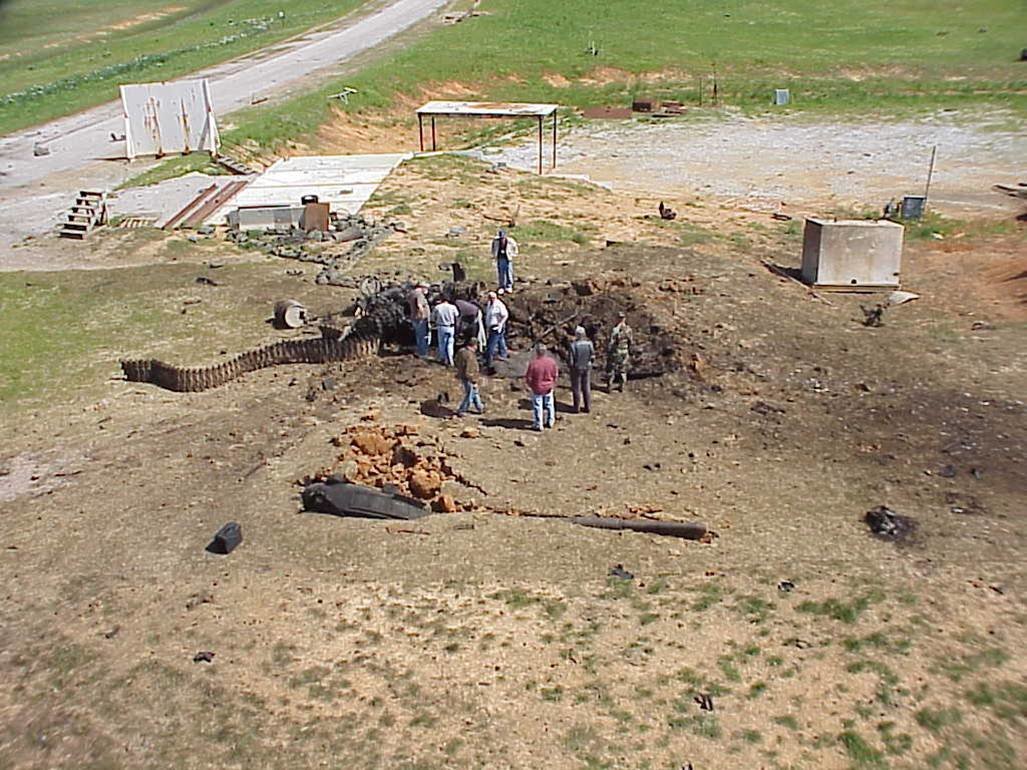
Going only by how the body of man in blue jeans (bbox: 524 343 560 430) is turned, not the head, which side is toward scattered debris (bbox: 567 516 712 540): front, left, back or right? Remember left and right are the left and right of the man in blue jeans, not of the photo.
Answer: back

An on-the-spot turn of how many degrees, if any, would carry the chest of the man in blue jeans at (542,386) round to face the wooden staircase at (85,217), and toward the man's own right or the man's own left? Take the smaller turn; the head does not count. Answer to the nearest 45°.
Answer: approximately 45° to the man's own left

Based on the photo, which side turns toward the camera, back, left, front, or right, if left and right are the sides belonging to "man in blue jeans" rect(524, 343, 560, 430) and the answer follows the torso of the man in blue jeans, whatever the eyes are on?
back

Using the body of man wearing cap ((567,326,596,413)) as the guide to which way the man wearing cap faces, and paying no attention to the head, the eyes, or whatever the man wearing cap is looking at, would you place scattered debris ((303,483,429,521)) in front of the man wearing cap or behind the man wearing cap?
behind

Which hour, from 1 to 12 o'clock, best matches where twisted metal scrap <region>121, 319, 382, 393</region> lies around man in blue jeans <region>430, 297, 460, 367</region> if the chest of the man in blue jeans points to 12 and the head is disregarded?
The twisted metal scrap is roughly at 9 o'clock from the man in blue jeans.

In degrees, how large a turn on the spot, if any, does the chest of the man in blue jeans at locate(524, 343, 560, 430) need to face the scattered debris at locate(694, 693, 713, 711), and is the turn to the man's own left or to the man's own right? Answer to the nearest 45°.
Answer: approximately 180°

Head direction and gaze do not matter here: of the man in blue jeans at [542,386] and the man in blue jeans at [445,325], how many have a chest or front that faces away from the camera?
2

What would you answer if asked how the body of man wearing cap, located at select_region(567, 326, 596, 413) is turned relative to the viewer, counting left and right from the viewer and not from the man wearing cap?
facing away from the viewer

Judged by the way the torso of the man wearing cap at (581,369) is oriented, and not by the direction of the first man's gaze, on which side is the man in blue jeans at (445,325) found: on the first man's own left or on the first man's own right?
on the first man's own left

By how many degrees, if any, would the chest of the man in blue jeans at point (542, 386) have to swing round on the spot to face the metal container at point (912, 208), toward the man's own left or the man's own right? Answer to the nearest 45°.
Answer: approximately 45° to the man's own right

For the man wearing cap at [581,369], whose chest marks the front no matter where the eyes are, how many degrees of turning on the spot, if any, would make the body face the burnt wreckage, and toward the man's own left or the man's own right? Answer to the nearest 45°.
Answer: approximately 45° to the man's own left

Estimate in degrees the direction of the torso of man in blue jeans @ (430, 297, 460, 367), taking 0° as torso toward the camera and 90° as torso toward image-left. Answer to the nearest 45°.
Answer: approximately 180°

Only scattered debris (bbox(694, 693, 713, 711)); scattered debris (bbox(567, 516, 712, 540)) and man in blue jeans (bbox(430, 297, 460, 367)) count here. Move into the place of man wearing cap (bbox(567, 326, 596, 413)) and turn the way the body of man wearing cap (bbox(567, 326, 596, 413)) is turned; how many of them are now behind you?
2

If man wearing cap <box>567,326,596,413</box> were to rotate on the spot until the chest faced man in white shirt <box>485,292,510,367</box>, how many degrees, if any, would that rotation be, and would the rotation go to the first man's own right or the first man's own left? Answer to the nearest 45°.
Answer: approximately 45° to the first man's own left

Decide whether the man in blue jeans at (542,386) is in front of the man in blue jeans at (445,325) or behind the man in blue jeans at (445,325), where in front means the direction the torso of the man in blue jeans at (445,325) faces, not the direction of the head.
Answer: behind

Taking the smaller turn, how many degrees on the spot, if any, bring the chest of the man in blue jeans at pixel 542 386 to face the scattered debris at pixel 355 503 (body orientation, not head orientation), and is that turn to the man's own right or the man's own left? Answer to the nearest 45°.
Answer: approximately 135° to the man's own left
